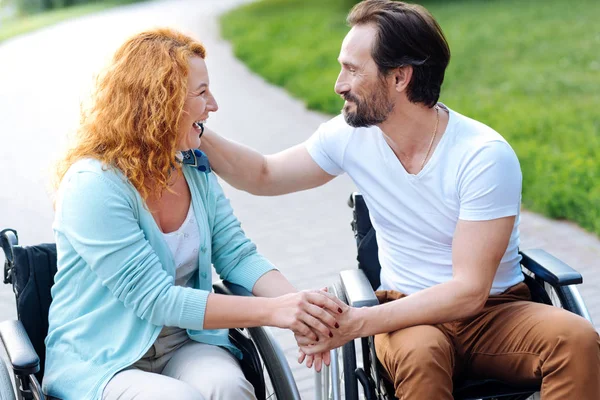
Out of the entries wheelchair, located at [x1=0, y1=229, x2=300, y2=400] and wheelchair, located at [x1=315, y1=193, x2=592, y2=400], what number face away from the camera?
0

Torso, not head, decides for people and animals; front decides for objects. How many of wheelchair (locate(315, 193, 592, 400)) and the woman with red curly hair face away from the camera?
0

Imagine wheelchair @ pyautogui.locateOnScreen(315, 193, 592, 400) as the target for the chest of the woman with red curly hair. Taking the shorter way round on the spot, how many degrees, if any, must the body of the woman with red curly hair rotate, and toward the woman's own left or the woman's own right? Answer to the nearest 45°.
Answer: approximately 45° to the woman's own left

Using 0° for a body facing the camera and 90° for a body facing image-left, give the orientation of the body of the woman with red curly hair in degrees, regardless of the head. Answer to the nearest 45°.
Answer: approximately 315°

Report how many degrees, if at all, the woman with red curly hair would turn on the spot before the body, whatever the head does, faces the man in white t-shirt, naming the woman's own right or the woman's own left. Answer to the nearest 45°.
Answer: approximately 45° to the woman's own left

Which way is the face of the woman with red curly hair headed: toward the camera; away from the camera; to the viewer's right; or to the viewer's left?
to the viewer's right

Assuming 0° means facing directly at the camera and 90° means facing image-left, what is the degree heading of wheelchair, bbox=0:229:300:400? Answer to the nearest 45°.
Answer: approximately 315°

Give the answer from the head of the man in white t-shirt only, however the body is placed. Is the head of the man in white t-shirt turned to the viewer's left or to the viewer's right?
to the viewer's left

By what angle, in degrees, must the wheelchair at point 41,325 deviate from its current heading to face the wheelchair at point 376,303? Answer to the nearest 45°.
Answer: approximately 45° to its left

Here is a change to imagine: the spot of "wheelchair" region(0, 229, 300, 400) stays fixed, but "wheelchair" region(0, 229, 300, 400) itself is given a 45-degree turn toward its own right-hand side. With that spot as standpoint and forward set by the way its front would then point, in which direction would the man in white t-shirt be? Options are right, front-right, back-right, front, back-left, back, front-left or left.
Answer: left
